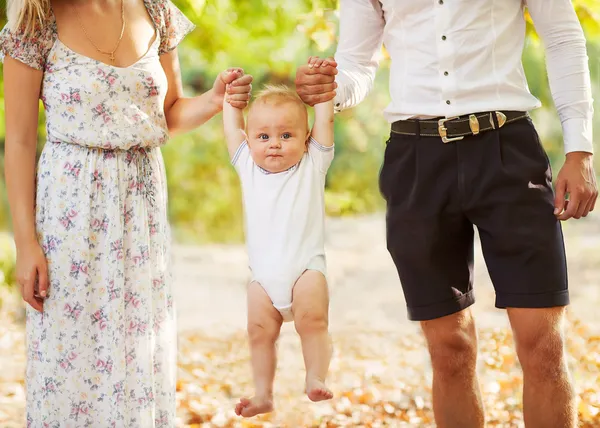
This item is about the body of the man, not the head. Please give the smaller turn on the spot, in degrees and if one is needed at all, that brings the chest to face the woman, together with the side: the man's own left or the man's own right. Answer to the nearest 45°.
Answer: approximately 90° to the man's own right

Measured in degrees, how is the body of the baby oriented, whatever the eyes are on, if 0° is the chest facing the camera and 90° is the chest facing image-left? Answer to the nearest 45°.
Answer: approximately 0°
